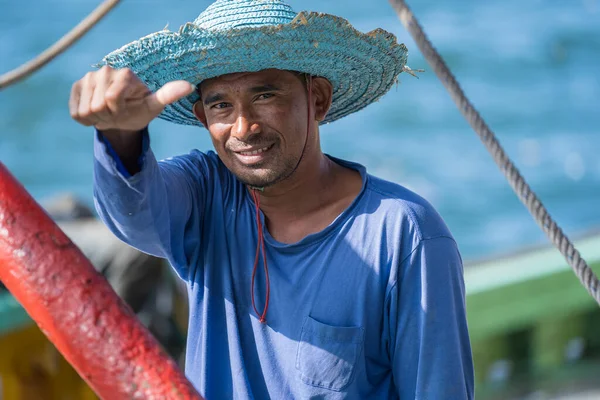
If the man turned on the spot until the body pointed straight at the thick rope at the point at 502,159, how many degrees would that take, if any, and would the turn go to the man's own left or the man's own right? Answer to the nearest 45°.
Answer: approximately 135° to the man's own left

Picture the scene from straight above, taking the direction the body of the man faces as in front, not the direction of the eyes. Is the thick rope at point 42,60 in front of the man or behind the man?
in front

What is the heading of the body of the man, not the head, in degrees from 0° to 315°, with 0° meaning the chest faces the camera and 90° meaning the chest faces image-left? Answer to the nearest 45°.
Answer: approximately 45°

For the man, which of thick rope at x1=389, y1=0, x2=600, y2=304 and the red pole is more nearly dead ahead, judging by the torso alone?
the red pole
